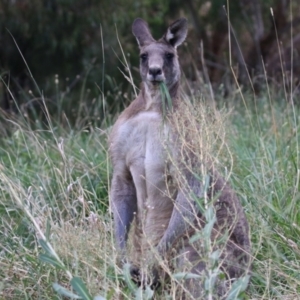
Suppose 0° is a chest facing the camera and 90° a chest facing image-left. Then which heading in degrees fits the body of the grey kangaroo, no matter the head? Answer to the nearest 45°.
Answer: approximately 45°
